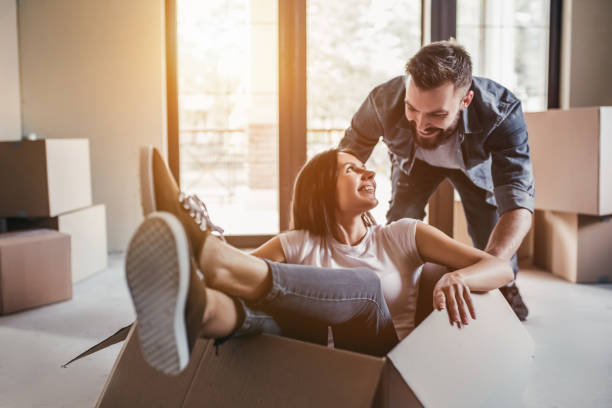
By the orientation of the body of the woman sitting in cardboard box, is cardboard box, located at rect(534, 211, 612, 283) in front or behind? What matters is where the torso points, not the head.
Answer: behind

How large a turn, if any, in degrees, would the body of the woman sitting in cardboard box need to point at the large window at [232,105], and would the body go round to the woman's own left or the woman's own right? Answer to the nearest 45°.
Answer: approximately 135° to the woman's own right

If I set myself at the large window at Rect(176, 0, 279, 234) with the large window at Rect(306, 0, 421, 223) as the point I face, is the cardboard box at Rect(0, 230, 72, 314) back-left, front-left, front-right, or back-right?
back-right

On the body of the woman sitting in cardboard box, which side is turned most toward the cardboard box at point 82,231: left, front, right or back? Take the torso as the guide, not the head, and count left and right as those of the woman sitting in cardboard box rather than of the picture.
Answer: right

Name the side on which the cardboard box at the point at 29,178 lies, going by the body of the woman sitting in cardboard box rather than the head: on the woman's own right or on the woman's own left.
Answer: on the woman's own right

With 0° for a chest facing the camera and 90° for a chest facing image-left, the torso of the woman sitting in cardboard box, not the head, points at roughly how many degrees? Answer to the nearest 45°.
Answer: approximately 45°

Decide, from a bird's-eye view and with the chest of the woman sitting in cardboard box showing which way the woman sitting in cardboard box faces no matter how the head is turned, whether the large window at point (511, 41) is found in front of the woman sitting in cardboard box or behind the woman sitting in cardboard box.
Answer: behind

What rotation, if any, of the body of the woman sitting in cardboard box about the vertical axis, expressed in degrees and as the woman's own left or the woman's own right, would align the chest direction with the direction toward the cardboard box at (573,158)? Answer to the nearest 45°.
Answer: approximately 180°
